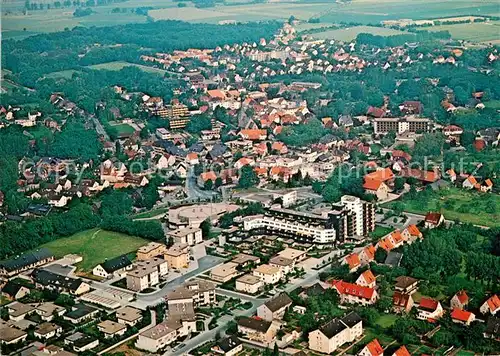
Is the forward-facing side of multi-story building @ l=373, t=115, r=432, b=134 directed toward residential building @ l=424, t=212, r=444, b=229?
yes

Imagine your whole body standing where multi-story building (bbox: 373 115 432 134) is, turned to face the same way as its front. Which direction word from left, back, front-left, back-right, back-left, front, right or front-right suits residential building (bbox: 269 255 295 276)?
front

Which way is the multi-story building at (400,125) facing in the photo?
toward the camera

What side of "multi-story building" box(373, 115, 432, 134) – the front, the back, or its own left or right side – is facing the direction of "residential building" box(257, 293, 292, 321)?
front

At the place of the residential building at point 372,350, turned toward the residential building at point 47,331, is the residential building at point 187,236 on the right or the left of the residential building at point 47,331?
right

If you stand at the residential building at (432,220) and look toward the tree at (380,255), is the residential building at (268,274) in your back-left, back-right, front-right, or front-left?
front-right

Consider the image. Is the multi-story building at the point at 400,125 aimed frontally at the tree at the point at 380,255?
yes

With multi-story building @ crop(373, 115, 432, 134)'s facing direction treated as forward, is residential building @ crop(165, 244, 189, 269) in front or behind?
in front

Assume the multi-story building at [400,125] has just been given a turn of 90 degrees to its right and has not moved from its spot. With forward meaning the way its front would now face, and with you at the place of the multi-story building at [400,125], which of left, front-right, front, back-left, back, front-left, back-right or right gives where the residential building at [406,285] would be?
left

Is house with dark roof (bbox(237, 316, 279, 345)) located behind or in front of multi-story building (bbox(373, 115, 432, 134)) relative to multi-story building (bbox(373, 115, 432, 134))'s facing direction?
in front

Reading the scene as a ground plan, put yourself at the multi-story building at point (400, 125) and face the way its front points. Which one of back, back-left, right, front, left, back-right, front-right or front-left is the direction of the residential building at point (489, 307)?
front

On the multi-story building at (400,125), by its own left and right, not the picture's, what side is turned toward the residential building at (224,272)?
front

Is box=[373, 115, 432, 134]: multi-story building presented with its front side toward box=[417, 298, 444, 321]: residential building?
yes

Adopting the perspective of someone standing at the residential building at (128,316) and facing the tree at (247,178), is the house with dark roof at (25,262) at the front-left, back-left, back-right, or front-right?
front-left

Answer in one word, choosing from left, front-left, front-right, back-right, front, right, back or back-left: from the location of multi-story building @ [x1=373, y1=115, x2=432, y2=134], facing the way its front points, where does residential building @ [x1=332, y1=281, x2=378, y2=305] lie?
front

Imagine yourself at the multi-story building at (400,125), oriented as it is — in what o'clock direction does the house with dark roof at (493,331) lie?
The house with dark roof is roughly at 12 o'clock from the multi-story building.

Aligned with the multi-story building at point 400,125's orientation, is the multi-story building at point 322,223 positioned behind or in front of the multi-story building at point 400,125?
in front

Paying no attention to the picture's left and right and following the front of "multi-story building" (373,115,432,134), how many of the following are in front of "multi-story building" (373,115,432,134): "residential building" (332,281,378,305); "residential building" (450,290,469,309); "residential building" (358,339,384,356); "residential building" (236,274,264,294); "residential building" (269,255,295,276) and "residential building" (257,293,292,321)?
6
